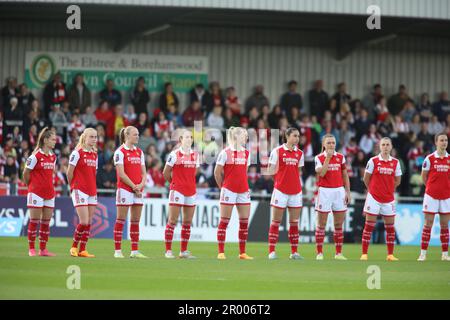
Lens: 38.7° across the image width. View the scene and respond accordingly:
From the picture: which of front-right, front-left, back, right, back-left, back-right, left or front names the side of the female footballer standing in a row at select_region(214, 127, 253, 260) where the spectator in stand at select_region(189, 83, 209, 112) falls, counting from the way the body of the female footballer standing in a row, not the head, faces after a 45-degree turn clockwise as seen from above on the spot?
back

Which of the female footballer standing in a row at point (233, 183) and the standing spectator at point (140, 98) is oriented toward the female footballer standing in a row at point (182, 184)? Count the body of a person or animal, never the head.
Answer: the standing spectator

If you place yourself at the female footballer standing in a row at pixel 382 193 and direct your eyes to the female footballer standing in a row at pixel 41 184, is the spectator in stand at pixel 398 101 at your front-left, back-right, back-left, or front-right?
back-right

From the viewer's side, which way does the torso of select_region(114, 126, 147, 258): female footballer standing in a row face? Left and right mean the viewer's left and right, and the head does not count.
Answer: facing the viewer and to the right of the viewer

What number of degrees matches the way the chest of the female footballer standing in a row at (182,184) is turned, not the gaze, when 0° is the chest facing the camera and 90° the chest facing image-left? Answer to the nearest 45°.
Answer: approximately 315°

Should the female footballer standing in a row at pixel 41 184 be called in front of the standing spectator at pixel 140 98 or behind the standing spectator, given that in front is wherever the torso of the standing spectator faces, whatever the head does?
in front

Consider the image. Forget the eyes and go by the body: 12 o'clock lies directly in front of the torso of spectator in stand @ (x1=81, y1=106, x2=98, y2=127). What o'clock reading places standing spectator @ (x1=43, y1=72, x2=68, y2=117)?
The standing spectator is roughly at 4 o'clock from the spectator in stand.

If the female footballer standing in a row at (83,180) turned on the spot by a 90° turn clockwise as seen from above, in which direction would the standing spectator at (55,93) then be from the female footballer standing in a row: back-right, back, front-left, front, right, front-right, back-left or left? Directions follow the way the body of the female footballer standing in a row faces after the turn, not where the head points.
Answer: back-right

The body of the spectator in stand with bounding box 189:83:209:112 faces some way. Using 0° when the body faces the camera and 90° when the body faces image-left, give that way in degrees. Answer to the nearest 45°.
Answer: approximately 0°

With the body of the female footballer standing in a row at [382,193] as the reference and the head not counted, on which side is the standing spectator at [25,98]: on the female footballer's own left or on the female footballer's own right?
on the female footballer's own right

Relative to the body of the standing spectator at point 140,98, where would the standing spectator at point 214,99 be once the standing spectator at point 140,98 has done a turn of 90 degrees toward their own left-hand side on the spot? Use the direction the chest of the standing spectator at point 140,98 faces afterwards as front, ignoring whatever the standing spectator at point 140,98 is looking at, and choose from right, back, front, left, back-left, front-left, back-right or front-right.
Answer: front

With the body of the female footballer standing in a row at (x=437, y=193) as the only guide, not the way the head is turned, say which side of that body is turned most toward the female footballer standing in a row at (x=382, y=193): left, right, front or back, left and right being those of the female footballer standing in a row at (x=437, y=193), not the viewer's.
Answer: right

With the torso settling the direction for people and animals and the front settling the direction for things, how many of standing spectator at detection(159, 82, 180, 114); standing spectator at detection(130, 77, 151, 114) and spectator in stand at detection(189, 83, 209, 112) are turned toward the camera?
3
